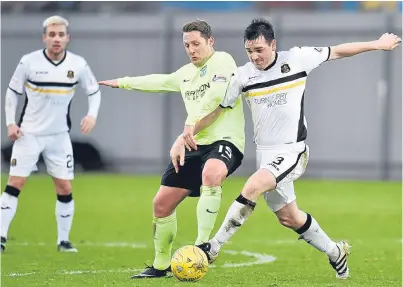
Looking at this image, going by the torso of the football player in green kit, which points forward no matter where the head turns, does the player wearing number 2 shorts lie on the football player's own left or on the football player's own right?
on the football player's own right

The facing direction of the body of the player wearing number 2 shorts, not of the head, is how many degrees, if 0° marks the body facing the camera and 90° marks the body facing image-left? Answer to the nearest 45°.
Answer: approximately 0°
